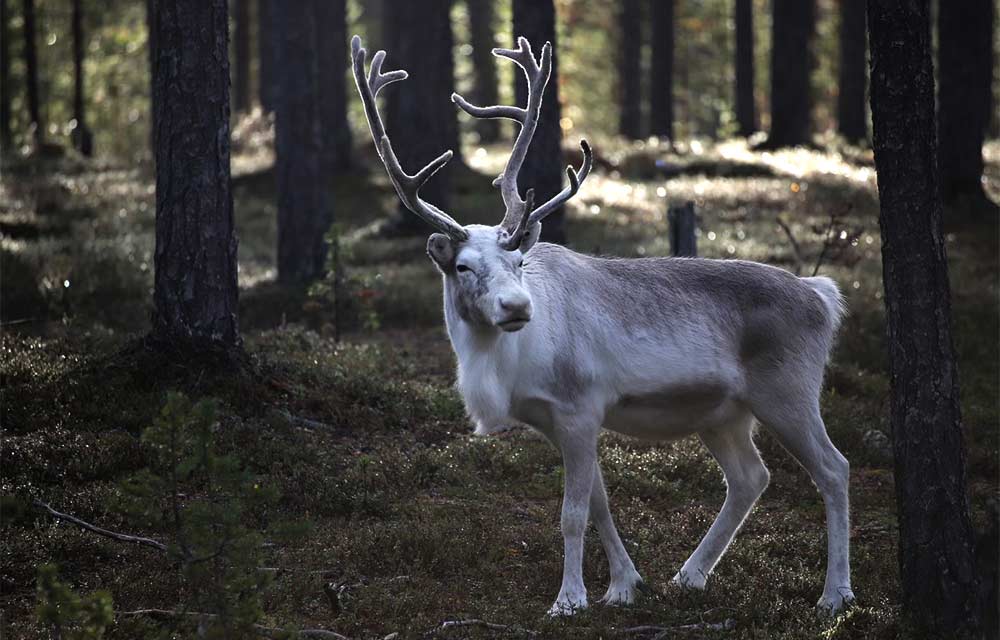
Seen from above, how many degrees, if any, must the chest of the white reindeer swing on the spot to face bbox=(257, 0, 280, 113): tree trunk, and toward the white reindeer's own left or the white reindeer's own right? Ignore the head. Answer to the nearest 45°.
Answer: approximately 90° to the white reindeer's own right

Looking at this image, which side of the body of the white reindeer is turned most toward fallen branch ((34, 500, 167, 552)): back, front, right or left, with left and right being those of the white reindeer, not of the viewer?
front

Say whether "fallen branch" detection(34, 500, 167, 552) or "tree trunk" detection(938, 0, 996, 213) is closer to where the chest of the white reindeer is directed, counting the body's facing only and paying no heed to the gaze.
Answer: the fallen branch

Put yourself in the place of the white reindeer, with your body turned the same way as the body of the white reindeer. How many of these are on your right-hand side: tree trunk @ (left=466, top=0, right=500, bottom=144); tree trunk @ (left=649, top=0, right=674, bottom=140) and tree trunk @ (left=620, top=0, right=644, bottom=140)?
3

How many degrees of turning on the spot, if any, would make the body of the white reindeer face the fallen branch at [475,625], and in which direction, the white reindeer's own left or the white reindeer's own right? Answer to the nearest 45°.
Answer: approximately 45° to the white reindeer's own left

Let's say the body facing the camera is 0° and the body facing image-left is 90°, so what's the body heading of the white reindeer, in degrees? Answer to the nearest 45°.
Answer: approximately 90°

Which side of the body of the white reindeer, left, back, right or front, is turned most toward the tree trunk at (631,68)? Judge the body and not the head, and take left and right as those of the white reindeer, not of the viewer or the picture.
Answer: right

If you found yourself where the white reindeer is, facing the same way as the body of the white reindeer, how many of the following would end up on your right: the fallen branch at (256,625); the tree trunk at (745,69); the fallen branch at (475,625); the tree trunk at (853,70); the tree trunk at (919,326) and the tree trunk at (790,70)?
3

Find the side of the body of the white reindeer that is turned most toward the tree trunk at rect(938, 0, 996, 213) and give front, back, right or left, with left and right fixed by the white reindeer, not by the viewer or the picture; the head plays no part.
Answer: right

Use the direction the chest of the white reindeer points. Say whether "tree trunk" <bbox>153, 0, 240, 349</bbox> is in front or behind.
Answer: in front

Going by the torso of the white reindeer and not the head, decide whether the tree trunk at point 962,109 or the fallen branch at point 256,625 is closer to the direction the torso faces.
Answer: the fallen branch
